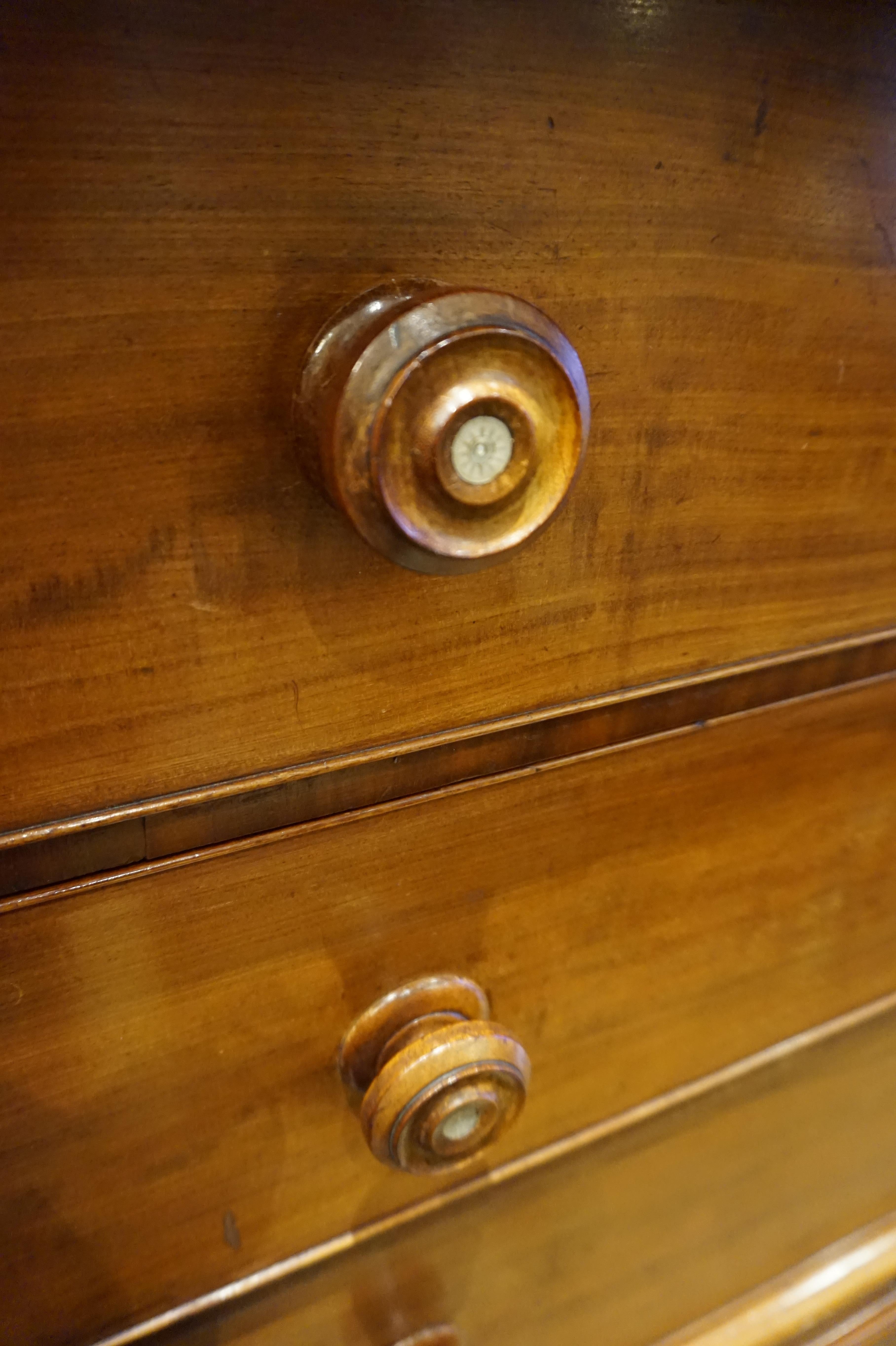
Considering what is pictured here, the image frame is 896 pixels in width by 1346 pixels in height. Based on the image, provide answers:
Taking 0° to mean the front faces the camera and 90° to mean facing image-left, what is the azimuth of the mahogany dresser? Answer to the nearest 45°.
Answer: approximately 315°

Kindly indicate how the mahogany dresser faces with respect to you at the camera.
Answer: facing the viewer and to the right of the viewer
